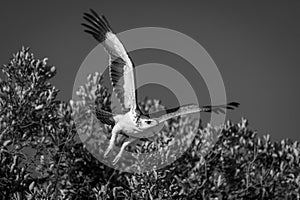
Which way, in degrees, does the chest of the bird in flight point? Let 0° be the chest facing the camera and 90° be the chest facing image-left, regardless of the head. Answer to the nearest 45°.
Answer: approximately 315°
